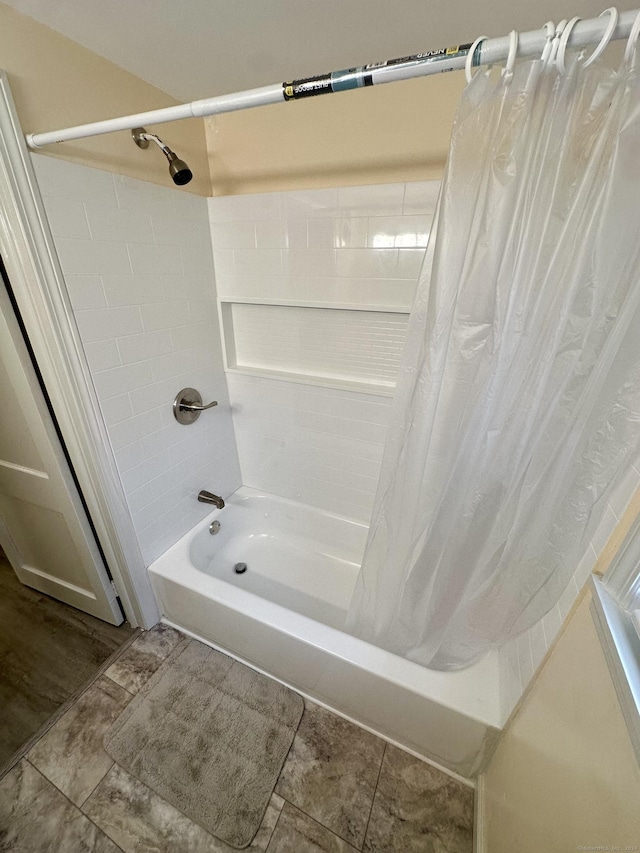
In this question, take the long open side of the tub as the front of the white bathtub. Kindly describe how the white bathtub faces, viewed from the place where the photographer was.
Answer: facing the viewer and to the left of the viewer

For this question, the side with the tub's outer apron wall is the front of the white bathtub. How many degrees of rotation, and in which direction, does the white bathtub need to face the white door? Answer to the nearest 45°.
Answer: approximately 45° to its right
